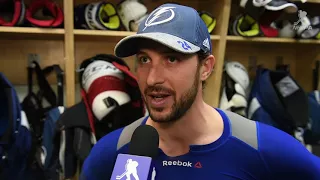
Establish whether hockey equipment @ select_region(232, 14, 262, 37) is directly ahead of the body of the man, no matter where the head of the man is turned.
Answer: no

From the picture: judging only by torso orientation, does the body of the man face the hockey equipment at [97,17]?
no

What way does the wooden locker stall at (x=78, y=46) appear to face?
toward the camera

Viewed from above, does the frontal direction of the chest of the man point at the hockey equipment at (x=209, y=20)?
no

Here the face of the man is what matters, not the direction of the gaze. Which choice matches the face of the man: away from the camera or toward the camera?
toward the camera

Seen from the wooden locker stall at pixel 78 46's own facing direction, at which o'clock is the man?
The man is roughly at 11 o'clock from the wooden locker stall.

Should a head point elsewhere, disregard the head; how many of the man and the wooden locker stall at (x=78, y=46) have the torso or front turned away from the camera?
0

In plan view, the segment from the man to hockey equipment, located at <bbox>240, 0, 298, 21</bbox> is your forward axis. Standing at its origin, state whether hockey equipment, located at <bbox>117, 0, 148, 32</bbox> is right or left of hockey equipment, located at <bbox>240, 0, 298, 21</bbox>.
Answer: left

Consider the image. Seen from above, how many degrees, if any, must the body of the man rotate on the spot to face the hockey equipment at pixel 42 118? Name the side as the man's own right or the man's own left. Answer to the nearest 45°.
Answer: approximately 90° to the man's own right

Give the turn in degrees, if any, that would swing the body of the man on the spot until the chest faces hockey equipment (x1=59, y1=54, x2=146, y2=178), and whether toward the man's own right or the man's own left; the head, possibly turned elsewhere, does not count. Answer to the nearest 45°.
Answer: approximately 90° to the man's own right

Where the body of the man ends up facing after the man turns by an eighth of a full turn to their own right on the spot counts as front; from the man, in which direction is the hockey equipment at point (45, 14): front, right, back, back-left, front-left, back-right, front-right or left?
front-right

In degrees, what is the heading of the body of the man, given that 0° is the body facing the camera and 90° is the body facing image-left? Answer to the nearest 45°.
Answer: approximately 45°

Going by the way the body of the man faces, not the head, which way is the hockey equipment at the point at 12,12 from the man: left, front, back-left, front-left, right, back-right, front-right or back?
right

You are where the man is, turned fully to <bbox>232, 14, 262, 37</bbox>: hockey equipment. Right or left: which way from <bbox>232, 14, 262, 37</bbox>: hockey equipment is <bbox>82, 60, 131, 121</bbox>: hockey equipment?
left
